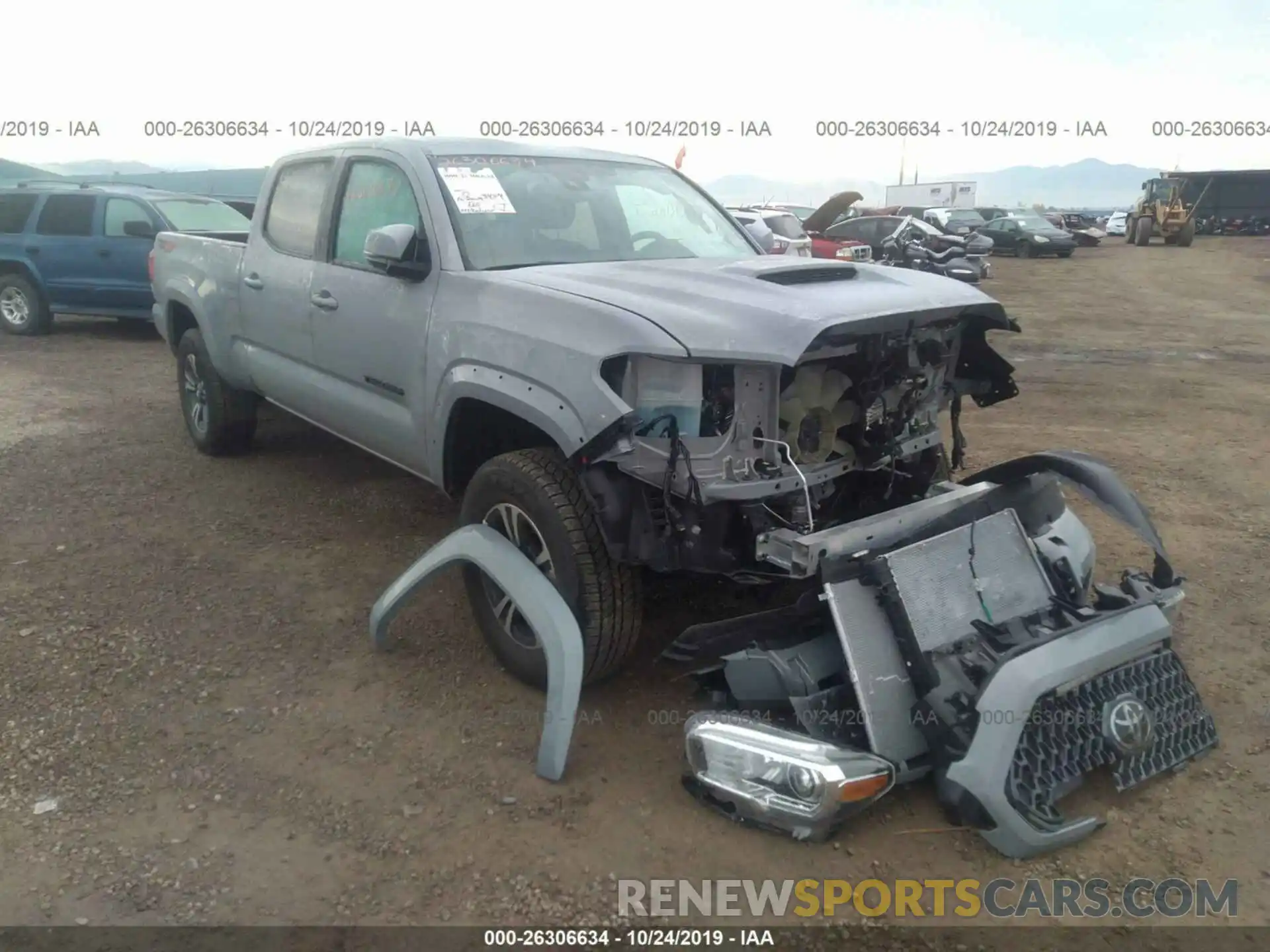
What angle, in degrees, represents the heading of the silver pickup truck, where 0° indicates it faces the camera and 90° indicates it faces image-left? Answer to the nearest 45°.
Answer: approximately 315°

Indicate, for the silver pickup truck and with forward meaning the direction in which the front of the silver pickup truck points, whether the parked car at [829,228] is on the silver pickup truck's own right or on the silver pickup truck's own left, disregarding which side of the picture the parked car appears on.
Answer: on the silver pickup truck's own left

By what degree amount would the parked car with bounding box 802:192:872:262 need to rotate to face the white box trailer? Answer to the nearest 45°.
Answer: approximately 135° to its left

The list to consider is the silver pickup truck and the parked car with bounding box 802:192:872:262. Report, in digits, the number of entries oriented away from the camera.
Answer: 0

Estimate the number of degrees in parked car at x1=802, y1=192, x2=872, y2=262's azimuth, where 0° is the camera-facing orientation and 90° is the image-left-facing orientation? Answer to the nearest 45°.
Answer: approximately 315°

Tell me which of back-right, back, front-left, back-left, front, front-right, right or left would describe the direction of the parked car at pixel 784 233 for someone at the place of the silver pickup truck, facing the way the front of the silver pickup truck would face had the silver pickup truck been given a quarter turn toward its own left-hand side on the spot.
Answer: front-left

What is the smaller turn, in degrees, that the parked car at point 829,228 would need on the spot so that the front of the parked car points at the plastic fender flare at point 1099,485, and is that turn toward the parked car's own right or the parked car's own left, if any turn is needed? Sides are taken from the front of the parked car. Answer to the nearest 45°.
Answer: approximately 45° to the parked car's own right

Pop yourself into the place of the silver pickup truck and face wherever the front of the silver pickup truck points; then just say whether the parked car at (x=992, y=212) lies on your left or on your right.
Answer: on your left

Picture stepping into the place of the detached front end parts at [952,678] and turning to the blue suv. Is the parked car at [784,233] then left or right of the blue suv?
right

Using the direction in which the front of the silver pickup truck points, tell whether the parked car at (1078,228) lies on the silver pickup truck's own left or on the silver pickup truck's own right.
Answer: on the silver pickup truck's own left

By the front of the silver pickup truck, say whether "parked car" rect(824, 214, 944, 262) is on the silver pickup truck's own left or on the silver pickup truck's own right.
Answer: on the silver pickup truck's own left

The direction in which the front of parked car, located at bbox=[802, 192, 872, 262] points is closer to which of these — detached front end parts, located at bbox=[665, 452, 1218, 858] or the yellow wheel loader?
the detached front end parts

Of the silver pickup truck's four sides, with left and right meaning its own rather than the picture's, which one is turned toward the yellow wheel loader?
left

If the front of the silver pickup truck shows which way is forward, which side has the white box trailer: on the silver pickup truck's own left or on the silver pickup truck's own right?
on the silver pickup truck's own left
